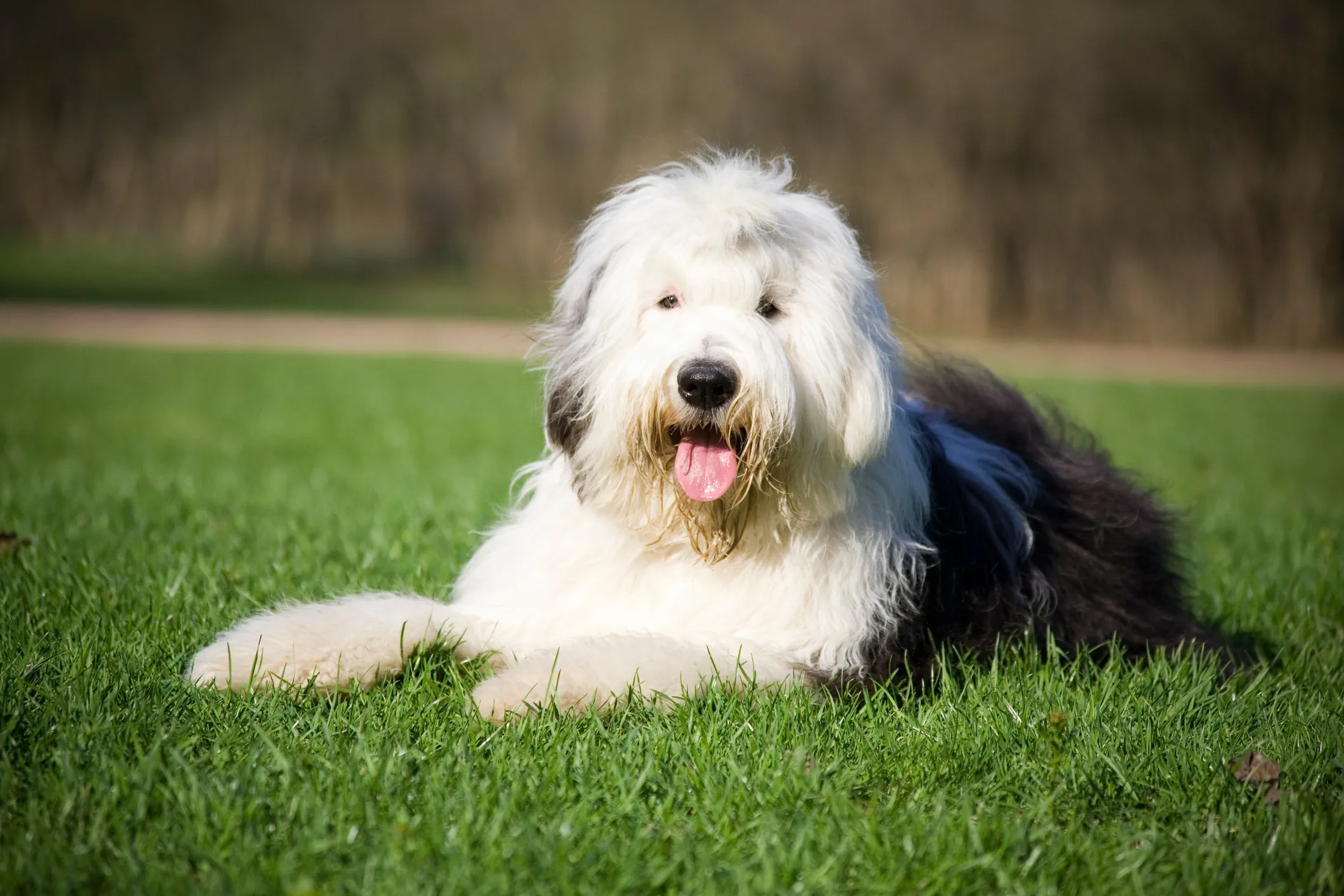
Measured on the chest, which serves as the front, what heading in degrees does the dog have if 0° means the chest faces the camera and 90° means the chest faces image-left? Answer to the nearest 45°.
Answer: approximately 45°

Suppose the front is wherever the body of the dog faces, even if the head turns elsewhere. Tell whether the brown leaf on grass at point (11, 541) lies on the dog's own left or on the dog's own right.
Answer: on the dog's own right

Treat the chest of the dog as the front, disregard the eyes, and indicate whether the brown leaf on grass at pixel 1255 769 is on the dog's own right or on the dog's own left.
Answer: on the dog's own left
